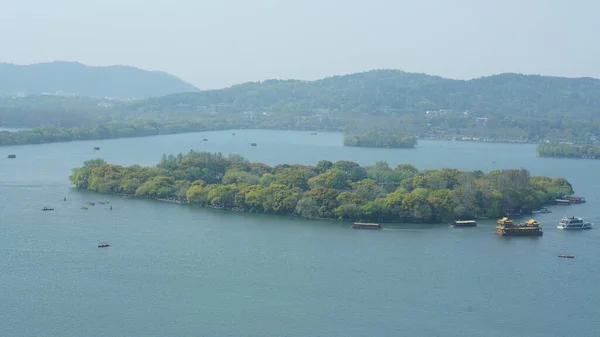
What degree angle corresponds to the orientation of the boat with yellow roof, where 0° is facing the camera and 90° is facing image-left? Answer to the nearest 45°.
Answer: approximately 90°

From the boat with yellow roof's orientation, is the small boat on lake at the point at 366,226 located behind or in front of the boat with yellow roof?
in front

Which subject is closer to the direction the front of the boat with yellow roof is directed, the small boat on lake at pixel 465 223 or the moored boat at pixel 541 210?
the small boat on lake

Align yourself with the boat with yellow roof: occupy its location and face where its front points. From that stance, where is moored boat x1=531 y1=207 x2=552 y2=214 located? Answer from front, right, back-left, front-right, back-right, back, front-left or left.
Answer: right

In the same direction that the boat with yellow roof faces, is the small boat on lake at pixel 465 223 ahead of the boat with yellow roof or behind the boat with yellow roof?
ahead

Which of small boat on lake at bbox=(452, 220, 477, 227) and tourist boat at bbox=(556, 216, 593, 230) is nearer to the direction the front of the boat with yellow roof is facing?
the small boat on lake

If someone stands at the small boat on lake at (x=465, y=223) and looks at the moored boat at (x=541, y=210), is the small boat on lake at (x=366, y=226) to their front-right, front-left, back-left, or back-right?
back-left

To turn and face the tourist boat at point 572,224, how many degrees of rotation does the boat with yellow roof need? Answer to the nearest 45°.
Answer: approximately 135° to its right
